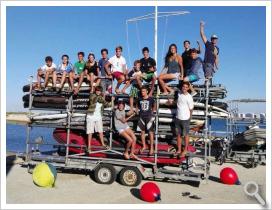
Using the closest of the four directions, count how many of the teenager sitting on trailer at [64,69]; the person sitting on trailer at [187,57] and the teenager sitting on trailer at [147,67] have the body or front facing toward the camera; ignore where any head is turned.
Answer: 3

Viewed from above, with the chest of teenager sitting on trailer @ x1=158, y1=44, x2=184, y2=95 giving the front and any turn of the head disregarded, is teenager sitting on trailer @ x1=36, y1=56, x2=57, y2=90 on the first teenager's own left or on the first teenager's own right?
on the first teenager's own right

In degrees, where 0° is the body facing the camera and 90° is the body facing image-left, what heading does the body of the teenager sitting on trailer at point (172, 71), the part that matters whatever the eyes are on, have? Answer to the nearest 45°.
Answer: approximately 45°

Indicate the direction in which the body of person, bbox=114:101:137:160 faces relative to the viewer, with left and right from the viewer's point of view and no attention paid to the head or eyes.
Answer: facing the viewer and to the right of the viewer

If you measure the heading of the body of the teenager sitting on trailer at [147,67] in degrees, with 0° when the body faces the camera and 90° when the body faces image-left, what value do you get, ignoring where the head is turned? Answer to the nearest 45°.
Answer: approximately 0°

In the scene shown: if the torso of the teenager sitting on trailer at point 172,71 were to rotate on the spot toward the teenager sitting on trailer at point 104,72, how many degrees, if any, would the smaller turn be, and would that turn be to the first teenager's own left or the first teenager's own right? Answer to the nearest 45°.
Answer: approximately 45° to the first teenager's own right

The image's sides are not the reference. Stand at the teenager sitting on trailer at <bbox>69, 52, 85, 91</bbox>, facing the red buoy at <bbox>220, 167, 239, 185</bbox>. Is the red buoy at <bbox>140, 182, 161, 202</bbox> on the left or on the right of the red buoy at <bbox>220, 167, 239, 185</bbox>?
right

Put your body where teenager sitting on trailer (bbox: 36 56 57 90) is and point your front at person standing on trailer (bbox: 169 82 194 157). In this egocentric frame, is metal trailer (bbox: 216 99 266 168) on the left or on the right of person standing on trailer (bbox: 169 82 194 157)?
left
